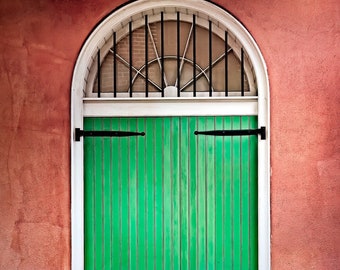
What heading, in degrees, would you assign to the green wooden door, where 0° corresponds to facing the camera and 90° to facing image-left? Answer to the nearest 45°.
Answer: approximately 0°
